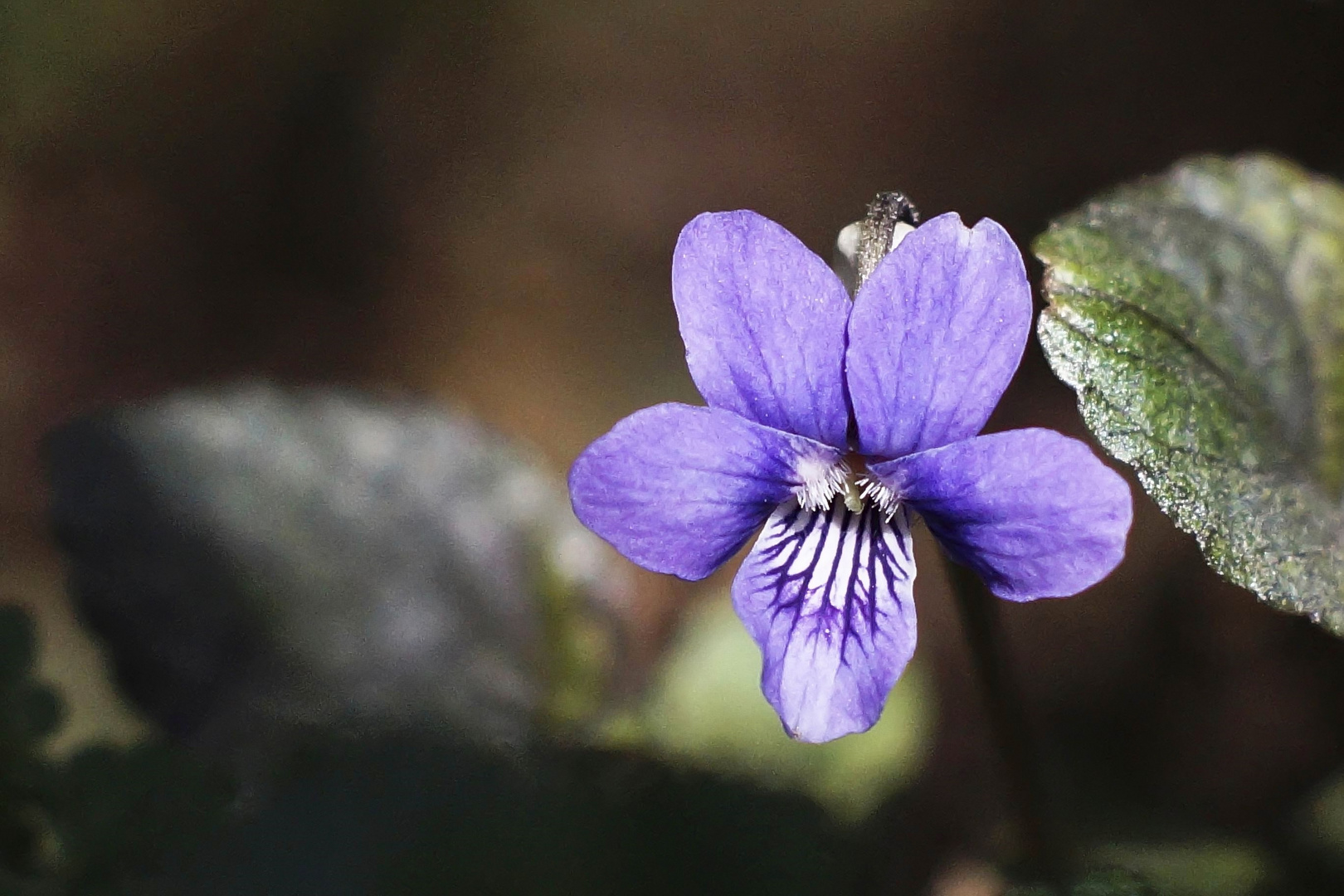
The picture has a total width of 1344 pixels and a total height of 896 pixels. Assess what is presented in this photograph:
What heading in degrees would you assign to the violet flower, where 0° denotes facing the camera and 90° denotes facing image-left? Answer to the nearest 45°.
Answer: approximately 0°

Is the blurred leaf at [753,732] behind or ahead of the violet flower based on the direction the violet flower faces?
behind

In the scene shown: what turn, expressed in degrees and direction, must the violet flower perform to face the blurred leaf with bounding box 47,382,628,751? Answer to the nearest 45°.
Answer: approximately 135° to its right
